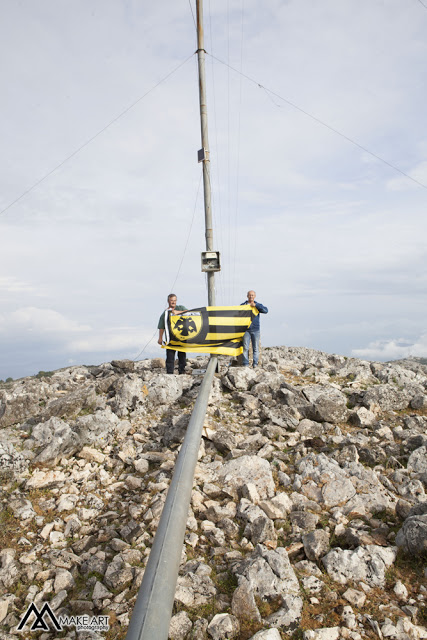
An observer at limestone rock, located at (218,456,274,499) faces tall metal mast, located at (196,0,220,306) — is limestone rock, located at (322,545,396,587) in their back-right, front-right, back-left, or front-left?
back-right

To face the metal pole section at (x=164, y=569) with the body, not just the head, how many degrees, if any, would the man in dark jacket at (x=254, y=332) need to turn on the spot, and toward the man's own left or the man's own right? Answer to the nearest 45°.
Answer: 0° — they already face it

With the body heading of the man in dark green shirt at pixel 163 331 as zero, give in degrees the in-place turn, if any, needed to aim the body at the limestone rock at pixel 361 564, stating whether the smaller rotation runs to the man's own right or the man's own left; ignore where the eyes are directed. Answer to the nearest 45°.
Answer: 0° — they already face it

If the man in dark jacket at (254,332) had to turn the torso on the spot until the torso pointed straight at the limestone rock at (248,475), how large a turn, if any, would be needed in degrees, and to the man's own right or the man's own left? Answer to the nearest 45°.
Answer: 0° — they already face it

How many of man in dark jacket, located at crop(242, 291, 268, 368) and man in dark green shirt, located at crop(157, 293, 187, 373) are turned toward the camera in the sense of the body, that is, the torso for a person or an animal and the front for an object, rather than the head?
2

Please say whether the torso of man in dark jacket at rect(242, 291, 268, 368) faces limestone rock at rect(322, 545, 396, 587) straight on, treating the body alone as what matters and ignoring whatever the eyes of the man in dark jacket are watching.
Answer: yes

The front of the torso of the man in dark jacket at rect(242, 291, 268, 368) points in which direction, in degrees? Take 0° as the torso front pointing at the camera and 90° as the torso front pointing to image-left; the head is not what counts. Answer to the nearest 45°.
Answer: approximately 0°
